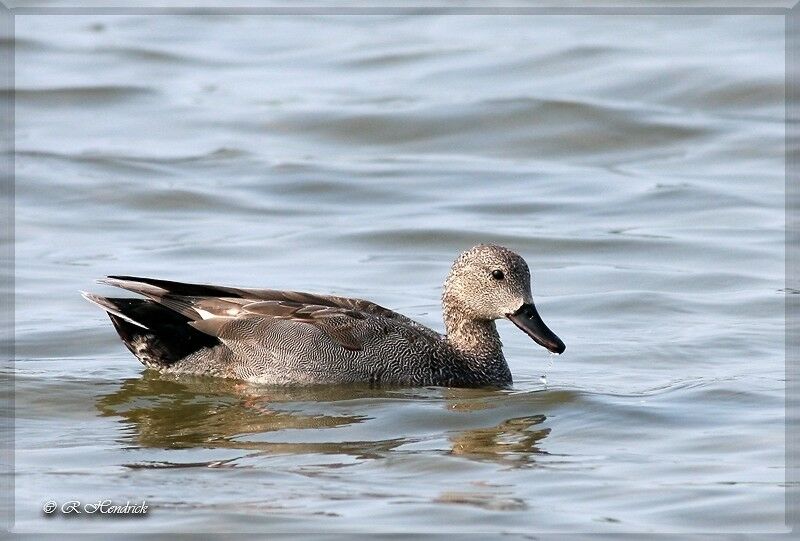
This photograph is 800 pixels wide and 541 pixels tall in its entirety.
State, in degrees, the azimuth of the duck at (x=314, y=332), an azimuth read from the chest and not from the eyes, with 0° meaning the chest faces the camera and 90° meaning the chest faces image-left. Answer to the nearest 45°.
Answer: approximately 270°
